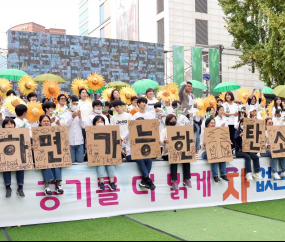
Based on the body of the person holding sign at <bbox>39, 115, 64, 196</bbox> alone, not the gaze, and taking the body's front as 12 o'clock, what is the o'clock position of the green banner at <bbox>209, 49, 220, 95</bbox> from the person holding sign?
The green banner is roughly at 7 o'clock from the person holding sign.

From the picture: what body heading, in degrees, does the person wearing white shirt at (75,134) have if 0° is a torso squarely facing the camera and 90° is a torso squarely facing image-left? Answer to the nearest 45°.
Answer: approximately 0°

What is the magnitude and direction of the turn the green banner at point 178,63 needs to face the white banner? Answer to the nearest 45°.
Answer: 0° — it already faces it

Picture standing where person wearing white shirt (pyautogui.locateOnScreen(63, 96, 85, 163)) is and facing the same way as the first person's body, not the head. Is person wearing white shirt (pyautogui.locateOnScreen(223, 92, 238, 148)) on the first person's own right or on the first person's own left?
on the first person's own left

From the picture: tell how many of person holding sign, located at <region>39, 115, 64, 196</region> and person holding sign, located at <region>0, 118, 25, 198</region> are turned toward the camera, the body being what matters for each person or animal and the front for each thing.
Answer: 2
